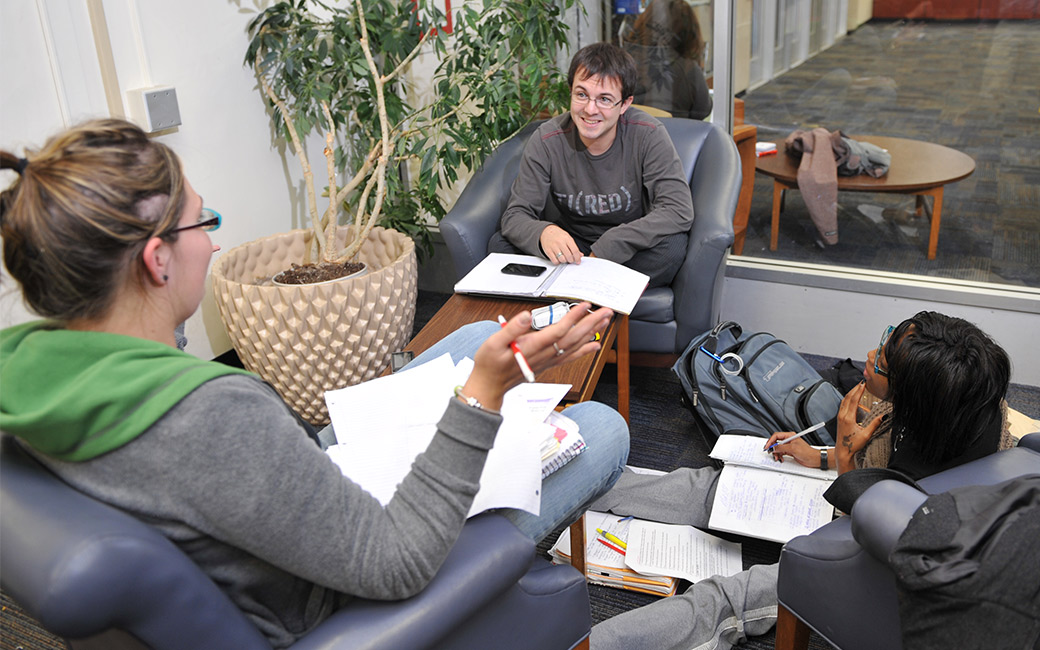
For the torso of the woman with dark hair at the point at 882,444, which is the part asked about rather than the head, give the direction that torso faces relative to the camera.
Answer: to the viewer's left

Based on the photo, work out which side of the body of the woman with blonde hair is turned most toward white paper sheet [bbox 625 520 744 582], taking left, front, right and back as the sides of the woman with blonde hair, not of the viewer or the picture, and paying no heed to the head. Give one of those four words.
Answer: front

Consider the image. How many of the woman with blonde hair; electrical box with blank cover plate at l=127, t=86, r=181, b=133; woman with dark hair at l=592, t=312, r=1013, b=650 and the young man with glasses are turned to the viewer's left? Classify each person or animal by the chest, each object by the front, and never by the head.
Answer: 1

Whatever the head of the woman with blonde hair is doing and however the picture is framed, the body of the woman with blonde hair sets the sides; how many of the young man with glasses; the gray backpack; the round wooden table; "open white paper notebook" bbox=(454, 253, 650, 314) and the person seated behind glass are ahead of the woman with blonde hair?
5

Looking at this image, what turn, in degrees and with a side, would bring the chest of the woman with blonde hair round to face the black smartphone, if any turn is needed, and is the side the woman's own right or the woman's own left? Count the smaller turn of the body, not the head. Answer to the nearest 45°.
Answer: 0° — they already face it

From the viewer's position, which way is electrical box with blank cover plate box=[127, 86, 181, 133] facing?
facing the viewer and to the right of the viewer

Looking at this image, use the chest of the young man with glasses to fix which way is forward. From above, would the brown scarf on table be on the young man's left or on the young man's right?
on the young man's left

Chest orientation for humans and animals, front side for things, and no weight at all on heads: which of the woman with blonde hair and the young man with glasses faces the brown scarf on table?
the woman with blonde hair

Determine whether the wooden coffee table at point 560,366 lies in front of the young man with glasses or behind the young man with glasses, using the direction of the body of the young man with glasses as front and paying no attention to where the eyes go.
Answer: in front

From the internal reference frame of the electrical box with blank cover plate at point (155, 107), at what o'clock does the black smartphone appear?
The black smartphone is roughly at 12 o'clock from the electrical box with blank cover plate.

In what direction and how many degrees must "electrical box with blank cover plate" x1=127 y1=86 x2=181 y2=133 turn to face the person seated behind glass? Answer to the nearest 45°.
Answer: approximately 45° to its left

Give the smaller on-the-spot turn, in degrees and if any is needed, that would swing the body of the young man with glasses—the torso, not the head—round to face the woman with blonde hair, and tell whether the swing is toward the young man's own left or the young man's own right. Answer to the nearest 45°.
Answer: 0° — they already face them

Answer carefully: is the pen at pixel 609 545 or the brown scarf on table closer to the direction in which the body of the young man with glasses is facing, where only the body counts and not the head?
the pen

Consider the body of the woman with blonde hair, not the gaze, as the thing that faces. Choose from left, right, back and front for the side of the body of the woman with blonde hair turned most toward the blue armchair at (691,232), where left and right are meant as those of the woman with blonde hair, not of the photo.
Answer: front

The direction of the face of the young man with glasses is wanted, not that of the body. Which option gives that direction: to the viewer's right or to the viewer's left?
to the viewer's left

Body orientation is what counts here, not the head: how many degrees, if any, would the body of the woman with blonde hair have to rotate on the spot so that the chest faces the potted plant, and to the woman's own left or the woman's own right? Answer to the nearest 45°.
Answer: approximately 45° to the woman's own left

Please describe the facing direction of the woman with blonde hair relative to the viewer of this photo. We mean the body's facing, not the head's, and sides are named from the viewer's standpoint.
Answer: facing away from the viewer and to the right of the viewer
